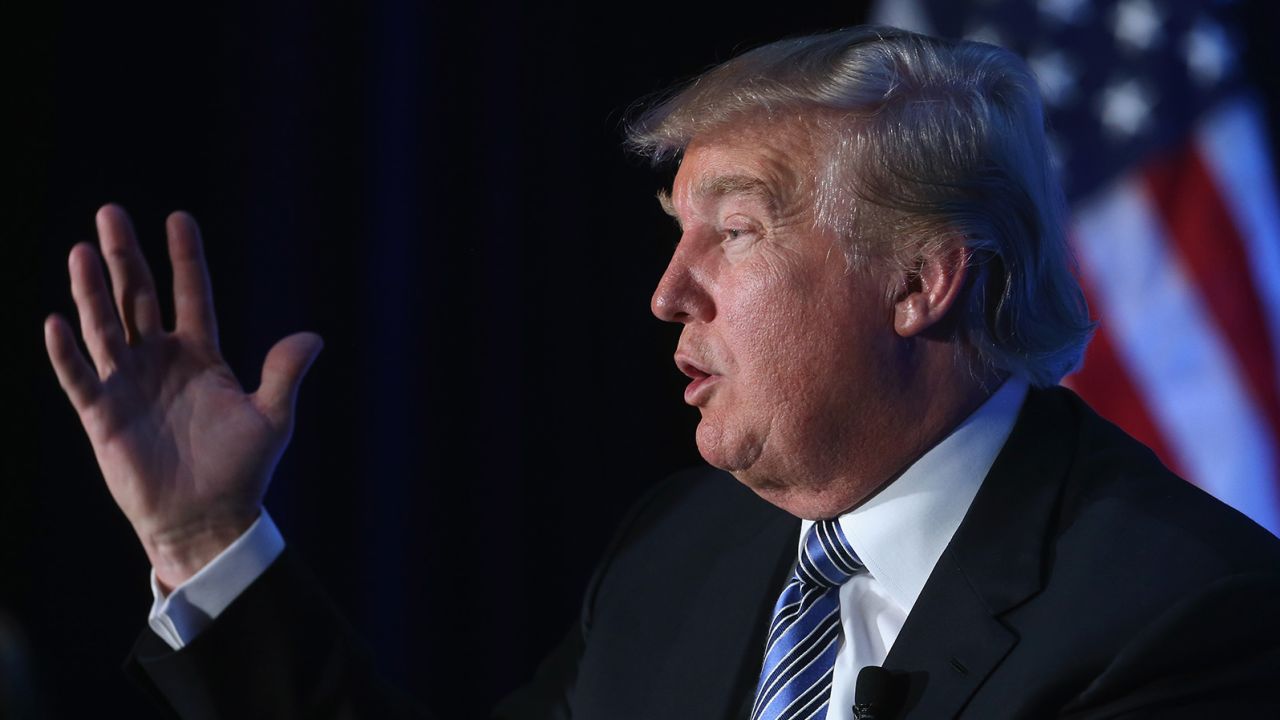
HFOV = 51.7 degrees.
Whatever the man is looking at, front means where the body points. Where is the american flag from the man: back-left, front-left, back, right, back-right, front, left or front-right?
back

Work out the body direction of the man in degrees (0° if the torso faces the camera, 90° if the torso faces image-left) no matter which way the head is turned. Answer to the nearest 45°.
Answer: approximately 45°

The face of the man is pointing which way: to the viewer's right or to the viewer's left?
to the viewer's left
